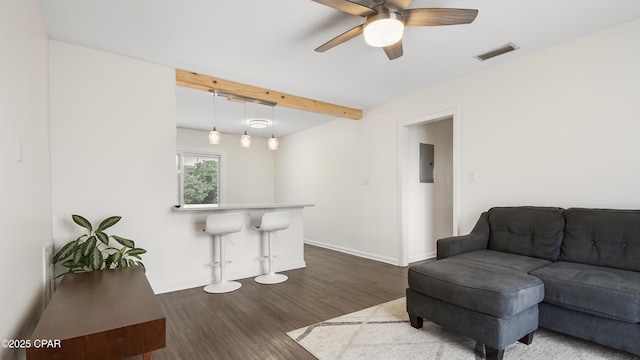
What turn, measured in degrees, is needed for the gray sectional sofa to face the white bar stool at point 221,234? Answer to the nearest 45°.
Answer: approximately 45° to its right

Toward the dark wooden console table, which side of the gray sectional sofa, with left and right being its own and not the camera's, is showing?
front

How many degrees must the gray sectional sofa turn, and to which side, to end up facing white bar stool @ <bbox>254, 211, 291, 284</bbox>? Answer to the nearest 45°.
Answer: approximately 45° to its right

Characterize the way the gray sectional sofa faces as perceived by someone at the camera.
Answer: facing the viewer and to the left of the viewer

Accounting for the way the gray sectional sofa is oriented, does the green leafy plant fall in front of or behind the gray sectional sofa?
in front

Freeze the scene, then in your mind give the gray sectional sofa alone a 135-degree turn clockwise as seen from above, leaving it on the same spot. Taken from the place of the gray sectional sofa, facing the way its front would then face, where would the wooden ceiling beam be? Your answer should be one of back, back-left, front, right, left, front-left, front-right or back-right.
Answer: left

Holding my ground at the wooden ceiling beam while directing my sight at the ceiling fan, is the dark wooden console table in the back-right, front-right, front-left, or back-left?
front-right

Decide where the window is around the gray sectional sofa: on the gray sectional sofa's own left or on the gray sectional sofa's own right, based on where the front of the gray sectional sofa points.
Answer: on the gray sectional sofa's own right
